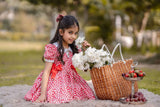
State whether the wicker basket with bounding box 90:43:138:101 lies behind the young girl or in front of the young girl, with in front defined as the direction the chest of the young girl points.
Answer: in front

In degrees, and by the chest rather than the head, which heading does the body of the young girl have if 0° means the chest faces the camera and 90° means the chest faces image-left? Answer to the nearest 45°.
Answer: approximately 315°
